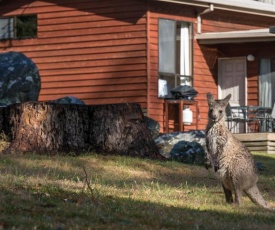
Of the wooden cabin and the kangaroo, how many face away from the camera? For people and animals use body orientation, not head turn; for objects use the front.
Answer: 0

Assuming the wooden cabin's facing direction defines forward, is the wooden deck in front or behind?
in front

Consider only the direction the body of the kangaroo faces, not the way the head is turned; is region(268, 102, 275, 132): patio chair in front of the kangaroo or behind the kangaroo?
behind

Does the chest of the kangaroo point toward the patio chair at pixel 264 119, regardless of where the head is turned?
no

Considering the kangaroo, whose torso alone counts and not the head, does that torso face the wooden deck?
no

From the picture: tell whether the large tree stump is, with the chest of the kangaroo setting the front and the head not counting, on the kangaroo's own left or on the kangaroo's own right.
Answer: on the kangaroo's own right

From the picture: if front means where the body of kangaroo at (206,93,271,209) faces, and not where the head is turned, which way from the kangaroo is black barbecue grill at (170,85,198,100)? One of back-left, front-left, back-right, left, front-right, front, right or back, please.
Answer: back-right

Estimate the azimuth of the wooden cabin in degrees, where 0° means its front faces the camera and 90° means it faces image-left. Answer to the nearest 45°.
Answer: approximately 315°

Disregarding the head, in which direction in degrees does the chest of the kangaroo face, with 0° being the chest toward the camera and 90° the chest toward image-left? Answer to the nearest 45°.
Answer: approximately 45°
